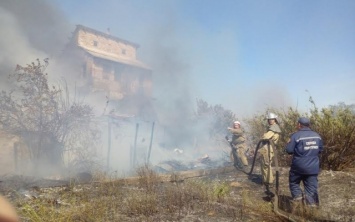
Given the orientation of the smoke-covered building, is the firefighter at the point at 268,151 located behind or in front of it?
in front

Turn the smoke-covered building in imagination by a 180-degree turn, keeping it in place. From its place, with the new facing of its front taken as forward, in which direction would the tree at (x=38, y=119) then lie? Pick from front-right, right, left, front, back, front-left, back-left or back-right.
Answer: back-left

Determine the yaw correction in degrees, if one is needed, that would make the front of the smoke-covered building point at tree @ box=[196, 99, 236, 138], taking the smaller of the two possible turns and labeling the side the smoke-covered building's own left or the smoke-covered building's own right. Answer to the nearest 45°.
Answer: approximately 45° to the smoke-covered building's own left

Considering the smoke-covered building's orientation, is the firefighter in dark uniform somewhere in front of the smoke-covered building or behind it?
in front

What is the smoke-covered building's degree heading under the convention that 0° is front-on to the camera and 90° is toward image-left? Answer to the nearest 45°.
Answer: approximately 315°
